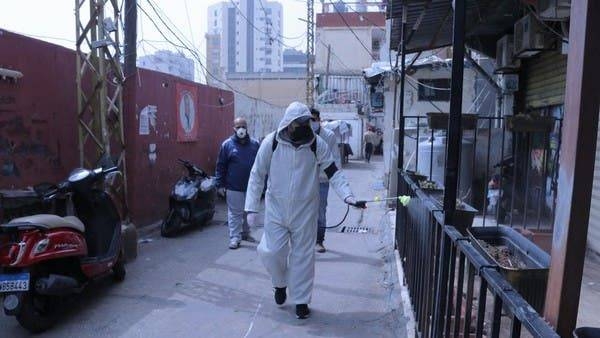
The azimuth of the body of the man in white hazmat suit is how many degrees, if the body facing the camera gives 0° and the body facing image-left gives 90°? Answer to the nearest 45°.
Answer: approximately 0°

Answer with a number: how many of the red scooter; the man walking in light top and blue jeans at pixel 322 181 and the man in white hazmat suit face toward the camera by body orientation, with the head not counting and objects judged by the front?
2

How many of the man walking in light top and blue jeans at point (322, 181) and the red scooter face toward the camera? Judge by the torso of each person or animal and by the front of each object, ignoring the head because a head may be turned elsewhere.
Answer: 1

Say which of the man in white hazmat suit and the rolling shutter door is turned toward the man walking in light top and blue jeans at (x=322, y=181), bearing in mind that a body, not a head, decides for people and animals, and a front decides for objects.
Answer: the rolling shutter door

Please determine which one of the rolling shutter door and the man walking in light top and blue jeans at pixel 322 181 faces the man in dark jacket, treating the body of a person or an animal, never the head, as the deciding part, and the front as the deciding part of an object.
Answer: the rolling shutter door

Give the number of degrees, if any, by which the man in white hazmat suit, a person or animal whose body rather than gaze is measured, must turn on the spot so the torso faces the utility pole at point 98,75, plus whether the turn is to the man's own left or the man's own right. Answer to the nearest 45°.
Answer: approximately 135° to the man's own right

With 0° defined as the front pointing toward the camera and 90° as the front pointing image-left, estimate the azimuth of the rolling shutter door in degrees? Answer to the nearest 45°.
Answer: approximately 45°

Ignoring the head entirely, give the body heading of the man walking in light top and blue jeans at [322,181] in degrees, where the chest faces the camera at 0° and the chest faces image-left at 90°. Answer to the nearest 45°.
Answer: approximately 0°

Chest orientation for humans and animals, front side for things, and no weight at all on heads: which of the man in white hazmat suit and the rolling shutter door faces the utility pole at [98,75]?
the rolling shutter door

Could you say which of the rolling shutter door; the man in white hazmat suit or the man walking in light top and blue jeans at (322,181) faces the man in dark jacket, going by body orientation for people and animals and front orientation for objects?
the rolling shutter door
